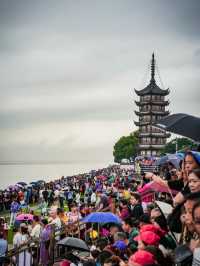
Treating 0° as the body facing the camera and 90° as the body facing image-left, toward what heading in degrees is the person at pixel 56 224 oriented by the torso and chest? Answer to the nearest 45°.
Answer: approximately 90°

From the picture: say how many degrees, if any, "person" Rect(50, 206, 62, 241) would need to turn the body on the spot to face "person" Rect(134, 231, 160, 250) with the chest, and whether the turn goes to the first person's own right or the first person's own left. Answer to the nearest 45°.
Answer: approximately 90° to the first person's own left

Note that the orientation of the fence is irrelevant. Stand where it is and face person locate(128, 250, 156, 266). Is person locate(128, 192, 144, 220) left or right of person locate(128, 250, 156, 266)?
left

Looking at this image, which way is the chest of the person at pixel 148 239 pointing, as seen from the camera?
to the viewer's left

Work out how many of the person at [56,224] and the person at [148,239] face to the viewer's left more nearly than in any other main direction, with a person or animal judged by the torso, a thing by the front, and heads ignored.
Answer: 2

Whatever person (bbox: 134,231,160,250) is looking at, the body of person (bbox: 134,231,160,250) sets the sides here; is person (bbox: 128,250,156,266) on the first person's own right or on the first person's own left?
on the first person's own left

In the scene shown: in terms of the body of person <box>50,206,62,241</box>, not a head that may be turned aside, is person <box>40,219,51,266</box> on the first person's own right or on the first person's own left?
on the first person's own left
